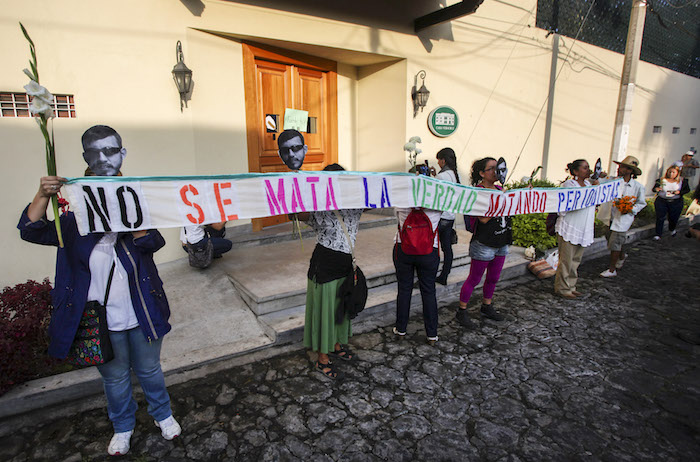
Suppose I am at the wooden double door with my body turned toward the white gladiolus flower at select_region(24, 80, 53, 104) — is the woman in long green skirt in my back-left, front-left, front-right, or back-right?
front-left

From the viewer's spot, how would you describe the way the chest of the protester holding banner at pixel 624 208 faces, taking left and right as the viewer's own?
facing the viewer and to the left of the viewer

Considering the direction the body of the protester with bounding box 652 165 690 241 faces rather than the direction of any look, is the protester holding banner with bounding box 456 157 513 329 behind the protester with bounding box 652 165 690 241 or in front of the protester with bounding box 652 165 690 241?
in front

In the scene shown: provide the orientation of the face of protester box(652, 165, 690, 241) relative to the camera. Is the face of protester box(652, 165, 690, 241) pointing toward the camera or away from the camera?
toward the camera

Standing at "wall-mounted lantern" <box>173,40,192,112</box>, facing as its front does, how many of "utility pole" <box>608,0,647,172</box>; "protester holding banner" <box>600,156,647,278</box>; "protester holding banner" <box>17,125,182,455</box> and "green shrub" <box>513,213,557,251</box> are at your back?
0

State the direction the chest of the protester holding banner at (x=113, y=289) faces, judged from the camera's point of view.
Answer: toward the camera

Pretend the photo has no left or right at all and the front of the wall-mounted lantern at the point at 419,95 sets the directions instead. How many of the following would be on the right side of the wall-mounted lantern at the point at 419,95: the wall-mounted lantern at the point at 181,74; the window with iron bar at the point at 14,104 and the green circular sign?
2

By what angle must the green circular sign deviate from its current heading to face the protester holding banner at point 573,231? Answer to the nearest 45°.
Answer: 0° — it already faces them

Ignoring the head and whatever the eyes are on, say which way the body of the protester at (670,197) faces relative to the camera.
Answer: toward the camera

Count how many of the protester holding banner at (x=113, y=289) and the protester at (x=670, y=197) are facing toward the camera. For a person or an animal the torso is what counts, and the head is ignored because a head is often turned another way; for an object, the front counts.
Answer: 2

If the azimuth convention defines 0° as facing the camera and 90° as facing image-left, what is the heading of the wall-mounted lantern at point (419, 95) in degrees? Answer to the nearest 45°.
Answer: approximately 315°

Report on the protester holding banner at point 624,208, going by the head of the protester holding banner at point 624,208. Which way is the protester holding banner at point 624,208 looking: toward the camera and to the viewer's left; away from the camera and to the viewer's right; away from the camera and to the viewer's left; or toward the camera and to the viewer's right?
toward the camera and to the viewer's left

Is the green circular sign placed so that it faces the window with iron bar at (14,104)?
no
